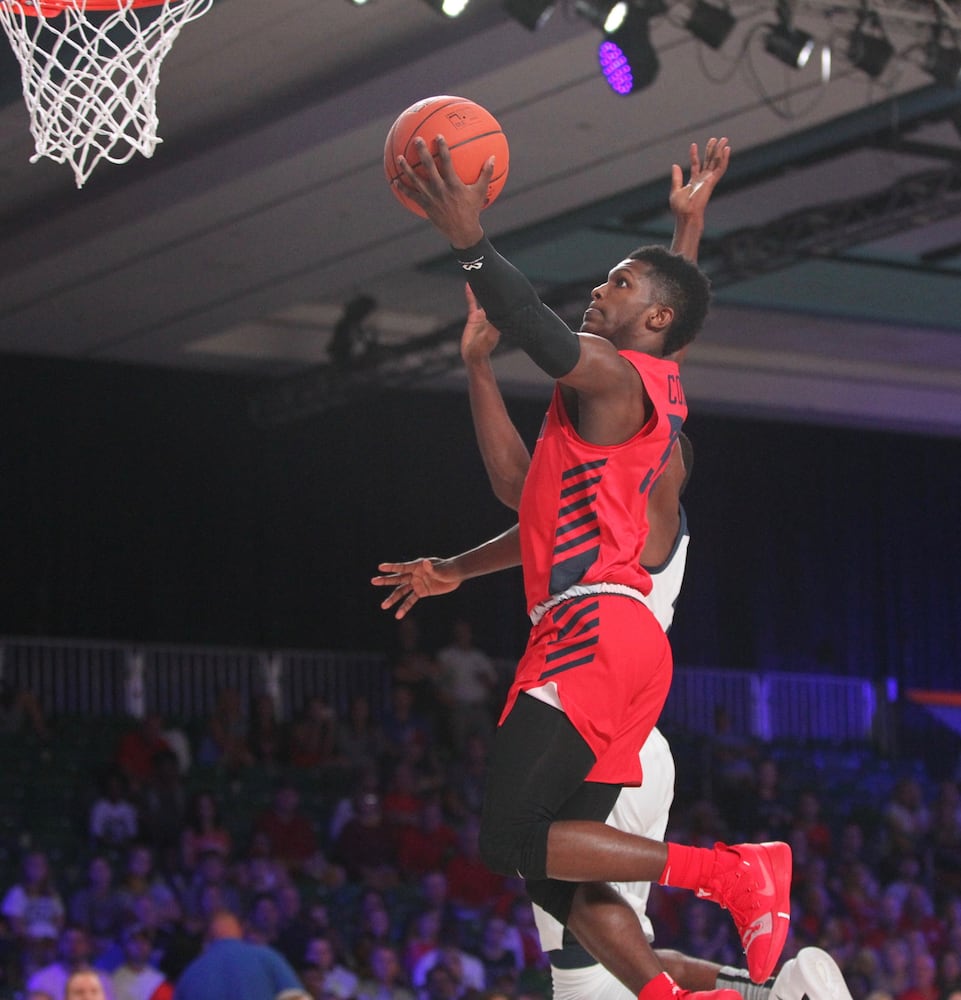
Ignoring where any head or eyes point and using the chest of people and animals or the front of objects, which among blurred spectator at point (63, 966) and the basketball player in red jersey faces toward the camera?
the blurred spectator

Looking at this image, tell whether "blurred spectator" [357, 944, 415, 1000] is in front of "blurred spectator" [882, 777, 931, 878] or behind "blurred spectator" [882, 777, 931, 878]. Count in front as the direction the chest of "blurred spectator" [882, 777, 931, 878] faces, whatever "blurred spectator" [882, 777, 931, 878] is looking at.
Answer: in front

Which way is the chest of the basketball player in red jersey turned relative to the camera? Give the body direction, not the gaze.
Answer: to the viewer's left

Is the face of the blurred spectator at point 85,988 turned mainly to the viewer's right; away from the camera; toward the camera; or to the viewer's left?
toward the camera

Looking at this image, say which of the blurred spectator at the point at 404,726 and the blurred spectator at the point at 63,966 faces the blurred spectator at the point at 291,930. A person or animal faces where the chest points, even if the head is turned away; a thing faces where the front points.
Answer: the blurred spectator at the point at 404,726

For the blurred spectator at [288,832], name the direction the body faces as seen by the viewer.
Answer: toward the camera

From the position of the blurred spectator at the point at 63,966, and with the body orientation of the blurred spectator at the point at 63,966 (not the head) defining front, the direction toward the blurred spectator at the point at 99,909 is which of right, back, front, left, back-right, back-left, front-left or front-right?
back

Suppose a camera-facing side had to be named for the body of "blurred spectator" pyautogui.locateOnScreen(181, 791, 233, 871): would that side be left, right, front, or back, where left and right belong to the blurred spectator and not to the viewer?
front

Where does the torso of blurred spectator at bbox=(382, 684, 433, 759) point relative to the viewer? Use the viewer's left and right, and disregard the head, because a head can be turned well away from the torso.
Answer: facing the viewer

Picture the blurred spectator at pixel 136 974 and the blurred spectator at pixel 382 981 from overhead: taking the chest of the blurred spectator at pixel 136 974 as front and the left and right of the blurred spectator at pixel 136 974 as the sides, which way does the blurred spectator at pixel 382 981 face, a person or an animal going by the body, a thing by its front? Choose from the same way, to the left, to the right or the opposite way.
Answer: the same way

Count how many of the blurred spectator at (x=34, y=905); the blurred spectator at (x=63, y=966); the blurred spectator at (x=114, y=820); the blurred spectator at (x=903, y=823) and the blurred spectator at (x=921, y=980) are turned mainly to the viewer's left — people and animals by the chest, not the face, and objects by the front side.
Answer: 0

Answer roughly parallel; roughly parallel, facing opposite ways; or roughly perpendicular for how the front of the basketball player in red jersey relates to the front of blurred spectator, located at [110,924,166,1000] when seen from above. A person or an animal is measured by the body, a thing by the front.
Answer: roughly perpendicular

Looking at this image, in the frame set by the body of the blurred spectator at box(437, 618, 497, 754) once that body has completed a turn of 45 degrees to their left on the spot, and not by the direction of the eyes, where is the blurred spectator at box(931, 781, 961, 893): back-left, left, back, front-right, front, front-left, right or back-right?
front-left
